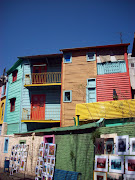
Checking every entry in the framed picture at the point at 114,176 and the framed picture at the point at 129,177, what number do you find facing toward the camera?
2

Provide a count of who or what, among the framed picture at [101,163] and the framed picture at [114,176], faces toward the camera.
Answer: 2

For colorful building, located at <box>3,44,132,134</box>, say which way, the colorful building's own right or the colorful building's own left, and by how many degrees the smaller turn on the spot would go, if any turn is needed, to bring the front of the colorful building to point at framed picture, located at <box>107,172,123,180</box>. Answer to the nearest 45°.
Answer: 0° — it already faces it

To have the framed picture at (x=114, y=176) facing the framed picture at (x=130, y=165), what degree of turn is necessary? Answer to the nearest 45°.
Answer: approximately 45° to its left

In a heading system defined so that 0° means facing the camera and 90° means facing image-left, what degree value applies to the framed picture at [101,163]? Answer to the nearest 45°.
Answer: approximately 0°

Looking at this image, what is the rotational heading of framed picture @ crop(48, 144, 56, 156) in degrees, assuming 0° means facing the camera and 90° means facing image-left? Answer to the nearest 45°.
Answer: approximately 0°

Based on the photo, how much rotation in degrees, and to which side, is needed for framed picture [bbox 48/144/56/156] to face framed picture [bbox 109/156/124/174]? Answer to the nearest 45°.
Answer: approximately 45° to its left
